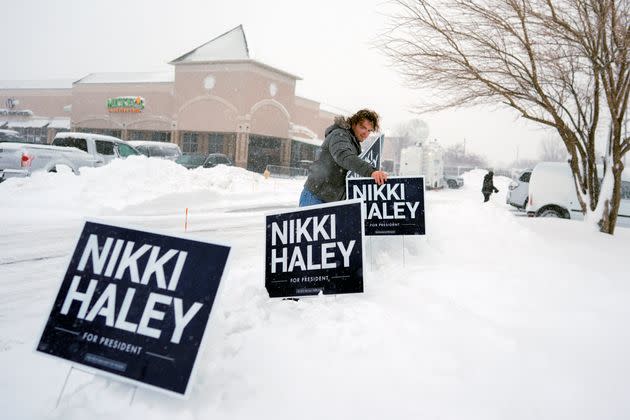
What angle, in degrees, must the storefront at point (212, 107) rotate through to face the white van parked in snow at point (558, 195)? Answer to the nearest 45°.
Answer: approximately 45° to its left

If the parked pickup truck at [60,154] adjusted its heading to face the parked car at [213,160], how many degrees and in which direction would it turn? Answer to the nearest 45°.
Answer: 0° — it already faces it

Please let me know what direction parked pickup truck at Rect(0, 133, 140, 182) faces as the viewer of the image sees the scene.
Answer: facing away from the viewer and to the right of the viewer

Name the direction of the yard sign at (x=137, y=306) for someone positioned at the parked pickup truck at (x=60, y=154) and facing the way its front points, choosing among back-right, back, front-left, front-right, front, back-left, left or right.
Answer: back-right

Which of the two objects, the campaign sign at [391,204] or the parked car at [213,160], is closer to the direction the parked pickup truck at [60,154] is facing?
the parked car

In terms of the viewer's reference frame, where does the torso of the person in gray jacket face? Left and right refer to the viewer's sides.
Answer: facing to the right of the viewer

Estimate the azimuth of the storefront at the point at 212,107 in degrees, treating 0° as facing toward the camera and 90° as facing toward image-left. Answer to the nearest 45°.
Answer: approximately 45°
